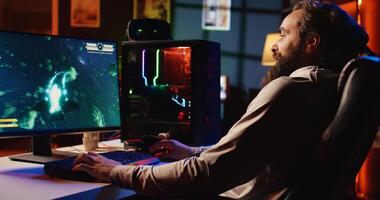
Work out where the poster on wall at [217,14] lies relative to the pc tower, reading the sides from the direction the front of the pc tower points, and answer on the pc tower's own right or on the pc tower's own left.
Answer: on the pc tower's own left

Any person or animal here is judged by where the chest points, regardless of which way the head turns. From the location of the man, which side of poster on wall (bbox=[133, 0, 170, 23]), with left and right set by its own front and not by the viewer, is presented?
front

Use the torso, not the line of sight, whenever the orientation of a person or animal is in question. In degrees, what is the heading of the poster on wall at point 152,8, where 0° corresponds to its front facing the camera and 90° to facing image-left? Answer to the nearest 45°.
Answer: approximately 0°

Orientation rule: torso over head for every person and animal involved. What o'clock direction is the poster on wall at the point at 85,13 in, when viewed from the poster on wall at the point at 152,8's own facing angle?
the poster on wall at the point at 85,13 is roughly at 3 o'clock from the poster on wall at the point at 152,8.

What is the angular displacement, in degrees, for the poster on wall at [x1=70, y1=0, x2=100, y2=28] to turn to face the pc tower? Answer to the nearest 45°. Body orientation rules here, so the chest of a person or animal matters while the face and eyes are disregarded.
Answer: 0° — it already faces it

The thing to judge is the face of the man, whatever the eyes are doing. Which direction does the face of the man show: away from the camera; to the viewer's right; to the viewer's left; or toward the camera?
to the viewer's left

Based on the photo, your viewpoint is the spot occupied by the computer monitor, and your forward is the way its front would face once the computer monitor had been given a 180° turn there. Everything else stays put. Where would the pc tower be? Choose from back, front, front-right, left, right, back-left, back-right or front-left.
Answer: right

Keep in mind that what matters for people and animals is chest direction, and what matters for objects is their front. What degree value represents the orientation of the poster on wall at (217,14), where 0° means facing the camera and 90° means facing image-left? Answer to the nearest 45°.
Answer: approximately 0°

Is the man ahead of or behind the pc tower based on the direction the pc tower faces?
ahead

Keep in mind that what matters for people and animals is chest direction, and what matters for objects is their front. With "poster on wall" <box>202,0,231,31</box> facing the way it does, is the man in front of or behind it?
in front

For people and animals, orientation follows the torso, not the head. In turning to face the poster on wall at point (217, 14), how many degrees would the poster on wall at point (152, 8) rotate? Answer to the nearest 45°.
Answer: approximately 90° to its left

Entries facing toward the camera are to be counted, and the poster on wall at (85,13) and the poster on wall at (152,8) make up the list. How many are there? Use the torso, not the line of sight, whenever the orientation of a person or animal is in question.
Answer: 2

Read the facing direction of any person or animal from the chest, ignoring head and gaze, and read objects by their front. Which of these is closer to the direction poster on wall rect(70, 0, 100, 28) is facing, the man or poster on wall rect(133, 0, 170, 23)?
the man

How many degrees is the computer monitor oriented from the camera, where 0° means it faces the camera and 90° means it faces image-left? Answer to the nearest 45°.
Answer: approximately 315°
